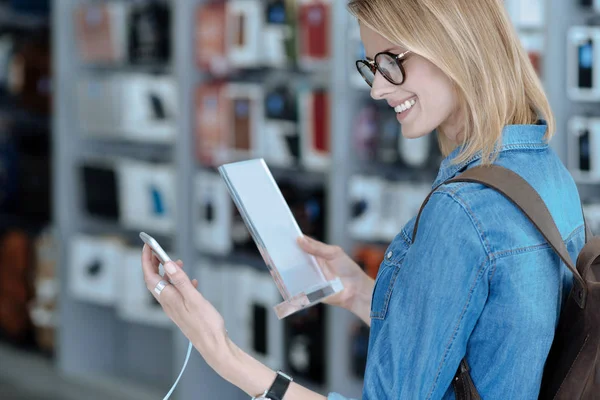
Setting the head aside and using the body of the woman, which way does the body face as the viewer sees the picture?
to the viewer's left

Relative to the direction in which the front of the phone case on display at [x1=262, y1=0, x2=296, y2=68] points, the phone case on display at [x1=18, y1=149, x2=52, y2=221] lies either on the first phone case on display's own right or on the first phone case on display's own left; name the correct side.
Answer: on the first phone case on display's own right
